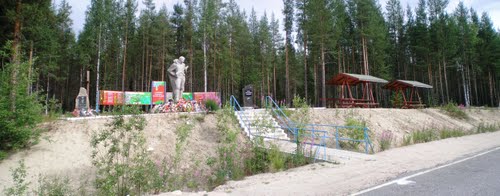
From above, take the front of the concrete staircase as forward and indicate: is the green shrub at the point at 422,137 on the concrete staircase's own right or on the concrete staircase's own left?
on the concrete staircase's own left

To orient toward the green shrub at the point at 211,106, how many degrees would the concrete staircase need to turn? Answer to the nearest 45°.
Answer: approximately 180°

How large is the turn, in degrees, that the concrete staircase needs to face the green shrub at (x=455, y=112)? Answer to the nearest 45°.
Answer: approximately 90° to its left

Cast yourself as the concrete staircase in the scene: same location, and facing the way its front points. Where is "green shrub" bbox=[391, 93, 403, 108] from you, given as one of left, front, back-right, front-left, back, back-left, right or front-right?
left

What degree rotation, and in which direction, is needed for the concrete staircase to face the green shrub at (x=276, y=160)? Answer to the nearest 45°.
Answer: approximately 45° to its right

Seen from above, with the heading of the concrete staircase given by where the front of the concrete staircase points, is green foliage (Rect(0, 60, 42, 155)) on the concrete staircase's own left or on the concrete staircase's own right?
on the concrete staircase's own right

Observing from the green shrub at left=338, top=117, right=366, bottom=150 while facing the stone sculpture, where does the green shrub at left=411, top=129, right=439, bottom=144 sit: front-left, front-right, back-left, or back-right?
back-right

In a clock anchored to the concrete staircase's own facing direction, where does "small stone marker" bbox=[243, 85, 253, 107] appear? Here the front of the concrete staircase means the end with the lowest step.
The small stone marker is roughly at 7 o'clock from the concrete staircase.

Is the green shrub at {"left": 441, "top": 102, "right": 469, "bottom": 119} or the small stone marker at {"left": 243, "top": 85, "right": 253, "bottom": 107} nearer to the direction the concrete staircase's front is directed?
the green shrub

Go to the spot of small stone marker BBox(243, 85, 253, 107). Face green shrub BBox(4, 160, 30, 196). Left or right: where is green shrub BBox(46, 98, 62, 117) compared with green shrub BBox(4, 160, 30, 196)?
right

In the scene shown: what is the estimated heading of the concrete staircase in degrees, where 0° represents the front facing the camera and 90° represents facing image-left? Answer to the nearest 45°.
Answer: approximately 315°
